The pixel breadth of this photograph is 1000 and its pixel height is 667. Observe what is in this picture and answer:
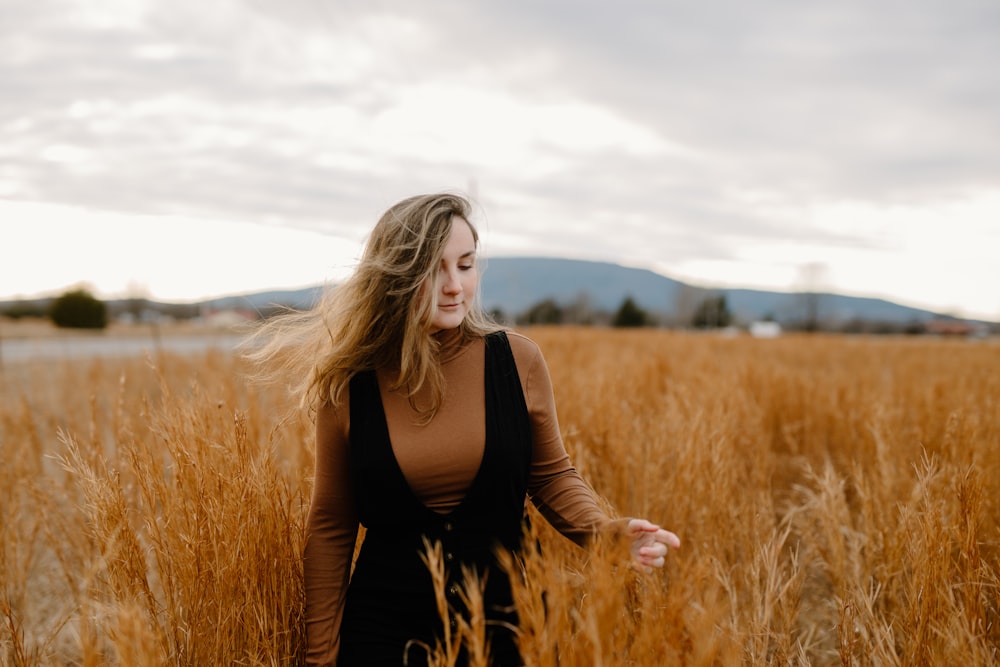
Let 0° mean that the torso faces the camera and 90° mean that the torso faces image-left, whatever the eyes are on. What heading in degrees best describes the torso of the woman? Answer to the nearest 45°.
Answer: approximately 0°

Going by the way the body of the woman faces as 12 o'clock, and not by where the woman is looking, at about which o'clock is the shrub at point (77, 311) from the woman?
The shrub is roughly at 5 o'clock from the woman.
